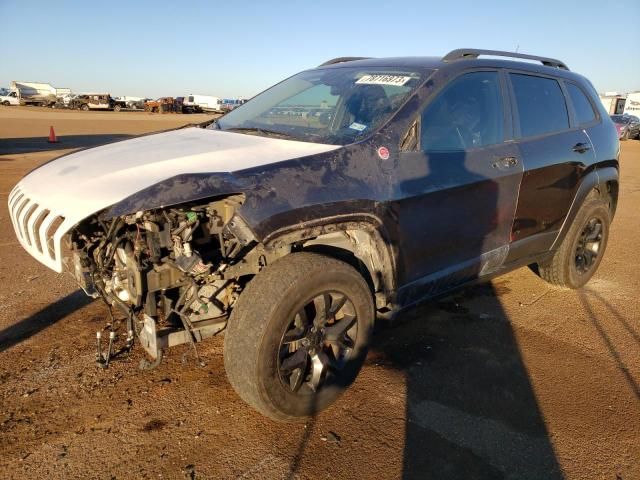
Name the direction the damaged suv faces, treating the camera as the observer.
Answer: facing the viewer and to the left of the viewer

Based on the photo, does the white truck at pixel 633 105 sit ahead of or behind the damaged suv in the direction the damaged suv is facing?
behind

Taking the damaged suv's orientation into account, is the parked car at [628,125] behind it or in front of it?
behind
